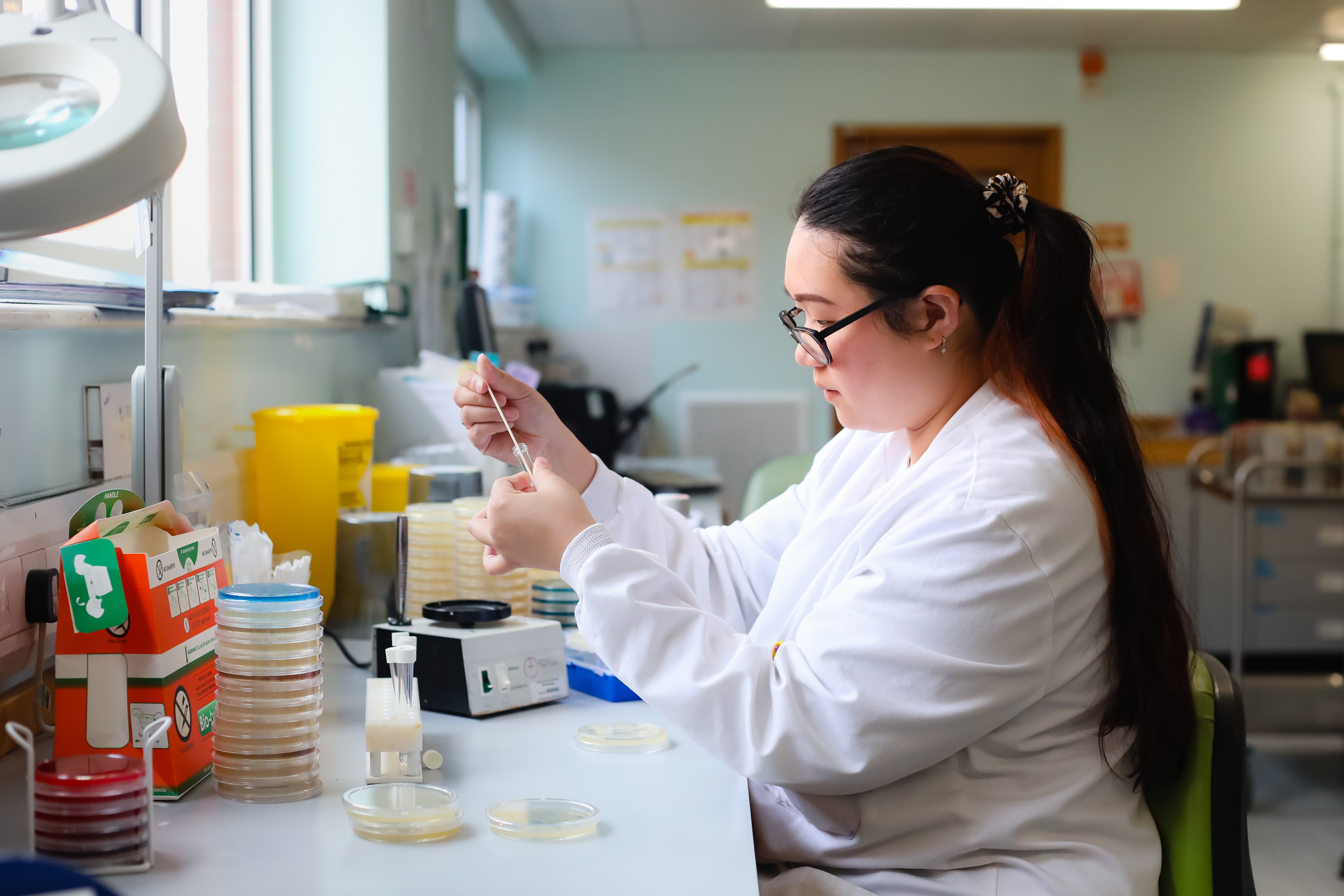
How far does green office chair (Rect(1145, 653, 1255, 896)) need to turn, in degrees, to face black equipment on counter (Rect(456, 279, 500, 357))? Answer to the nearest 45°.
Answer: approximately 45° to its right

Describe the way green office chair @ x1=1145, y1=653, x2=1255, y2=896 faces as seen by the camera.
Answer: facing to the left of the viewer

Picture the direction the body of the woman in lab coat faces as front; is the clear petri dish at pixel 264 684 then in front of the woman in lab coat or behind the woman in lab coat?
in front

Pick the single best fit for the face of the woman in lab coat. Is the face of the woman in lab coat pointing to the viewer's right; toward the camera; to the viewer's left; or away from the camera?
to the viewer's left

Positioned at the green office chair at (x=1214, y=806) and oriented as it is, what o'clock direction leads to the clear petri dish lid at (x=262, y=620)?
The clear petri dish lid is roughly at 11 o'clock from the green office chair.

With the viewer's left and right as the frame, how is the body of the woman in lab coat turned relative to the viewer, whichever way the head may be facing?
facing to the left of the viewer

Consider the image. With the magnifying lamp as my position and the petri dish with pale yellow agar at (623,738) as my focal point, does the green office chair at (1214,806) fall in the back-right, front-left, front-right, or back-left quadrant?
front-right

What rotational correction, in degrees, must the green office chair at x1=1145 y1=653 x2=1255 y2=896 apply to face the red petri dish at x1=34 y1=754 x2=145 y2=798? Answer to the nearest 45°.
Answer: approximately 45° to its left

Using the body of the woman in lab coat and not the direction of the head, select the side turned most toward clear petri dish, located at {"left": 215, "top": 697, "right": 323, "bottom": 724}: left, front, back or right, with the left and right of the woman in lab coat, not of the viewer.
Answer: front

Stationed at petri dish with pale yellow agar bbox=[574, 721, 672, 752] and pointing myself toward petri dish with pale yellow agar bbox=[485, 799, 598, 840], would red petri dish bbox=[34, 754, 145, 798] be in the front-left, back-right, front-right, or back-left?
front-right
